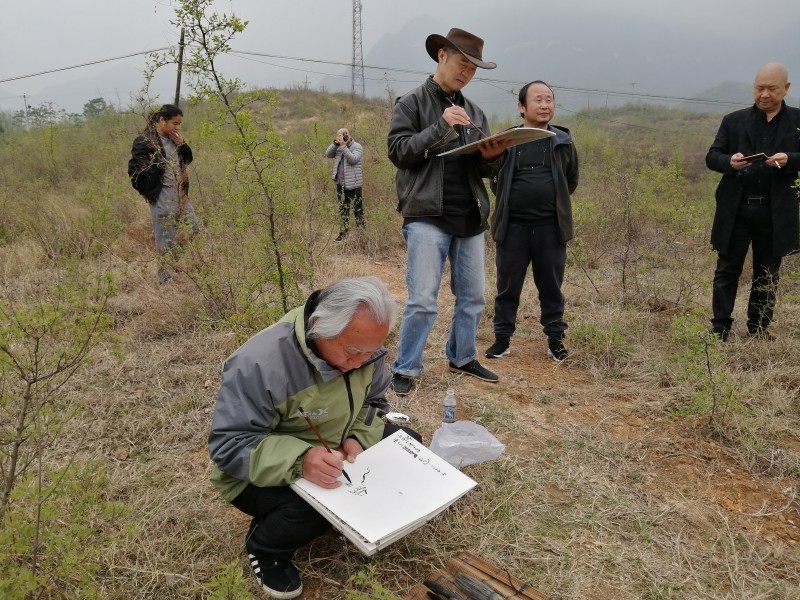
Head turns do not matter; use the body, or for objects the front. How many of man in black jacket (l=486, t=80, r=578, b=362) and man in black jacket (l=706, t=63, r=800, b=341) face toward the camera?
2

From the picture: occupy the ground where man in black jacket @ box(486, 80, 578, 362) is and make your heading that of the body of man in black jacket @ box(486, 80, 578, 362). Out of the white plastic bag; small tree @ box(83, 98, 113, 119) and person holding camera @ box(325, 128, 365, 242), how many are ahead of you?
1

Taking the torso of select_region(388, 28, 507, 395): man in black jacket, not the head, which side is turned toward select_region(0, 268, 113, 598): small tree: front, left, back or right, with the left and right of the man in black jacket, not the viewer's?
right

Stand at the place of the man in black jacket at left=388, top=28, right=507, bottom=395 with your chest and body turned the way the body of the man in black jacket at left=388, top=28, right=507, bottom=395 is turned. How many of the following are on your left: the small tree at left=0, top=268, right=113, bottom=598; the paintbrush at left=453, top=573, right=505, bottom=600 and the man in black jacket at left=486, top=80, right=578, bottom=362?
1

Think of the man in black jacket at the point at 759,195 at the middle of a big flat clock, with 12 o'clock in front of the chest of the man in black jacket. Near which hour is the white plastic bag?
The white plastic bag is roughly at 1 o'clock from the man in black jacket.

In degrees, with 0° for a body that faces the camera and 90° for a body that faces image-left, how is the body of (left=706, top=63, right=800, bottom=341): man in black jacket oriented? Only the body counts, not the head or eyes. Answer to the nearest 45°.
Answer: approximately 0°

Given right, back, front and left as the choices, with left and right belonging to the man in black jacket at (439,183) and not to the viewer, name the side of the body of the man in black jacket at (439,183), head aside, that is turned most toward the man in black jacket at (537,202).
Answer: left

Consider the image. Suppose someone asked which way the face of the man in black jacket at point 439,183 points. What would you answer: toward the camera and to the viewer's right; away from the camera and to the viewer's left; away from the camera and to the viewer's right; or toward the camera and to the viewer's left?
toward the camera and to the viewer's right

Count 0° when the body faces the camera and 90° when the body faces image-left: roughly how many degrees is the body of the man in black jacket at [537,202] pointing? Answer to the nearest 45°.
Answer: approximately 0°
